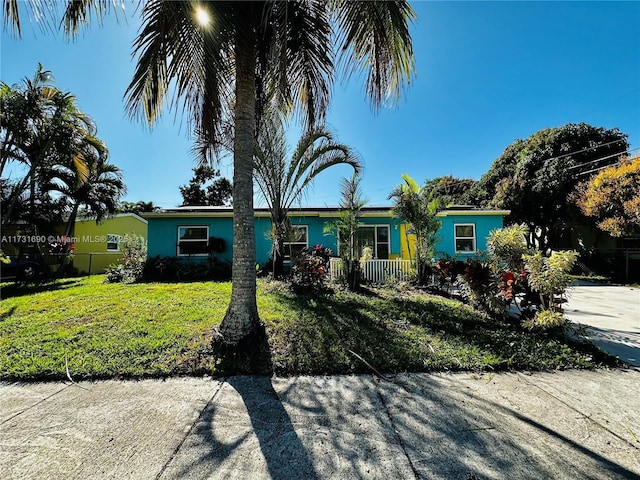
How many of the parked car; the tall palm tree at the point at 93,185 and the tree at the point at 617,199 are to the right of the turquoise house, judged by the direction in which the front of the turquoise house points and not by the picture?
2

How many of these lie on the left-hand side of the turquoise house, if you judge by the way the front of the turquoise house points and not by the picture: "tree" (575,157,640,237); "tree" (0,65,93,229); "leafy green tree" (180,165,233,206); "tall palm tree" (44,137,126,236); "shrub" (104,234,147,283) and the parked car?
1

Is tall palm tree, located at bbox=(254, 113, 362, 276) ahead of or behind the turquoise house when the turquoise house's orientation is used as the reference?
ahead

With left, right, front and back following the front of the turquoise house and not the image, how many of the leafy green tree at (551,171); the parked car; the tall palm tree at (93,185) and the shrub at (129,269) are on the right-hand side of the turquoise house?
3

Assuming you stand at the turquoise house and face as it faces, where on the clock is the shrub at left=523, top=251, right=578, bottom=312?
The shrub is roughly at 11 o'clock from the turquoise house.

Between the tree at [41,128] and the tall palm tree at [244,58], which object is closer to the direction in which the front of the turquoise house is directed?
the tall palm tree

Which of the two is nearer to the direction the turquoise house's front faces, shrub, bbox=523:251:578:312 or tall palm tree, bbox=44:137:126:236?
the shrub

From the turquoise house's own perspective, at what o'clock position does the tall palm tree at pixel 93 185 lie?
The tall palm tree is roughly at 3 o'clock from the turquoise house.

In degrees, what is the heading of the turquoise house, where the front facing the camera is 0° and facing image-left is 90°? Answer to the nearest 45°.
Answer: approximately 0°

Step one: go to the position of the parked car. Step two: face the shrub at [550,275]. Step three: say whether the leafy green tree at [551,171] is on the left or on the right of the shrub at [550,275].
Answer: left

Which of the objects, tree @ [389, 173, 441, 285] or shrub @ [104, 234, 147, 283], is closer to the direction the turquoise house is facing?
the tree

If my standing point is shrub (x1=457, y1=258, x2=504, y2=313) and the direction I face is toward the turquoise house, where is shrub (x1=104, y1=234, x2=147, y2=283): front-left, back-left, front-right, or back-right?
front-left

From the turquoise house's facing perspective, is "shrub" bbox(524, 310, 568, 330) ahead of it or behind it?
ahead

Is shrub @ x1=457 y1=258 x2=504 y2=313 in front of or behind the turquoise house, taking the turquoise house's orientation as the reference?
in front

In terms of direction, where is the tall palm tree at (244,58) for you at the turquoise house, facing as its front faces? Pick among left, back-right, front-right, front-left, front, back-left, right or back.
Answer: front

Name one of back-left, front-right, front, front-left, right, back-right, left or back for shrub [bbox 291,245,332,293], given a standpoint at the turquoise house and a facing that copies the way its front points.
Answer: front

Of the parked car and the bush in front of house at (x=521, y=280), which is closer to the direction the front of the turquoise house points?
the bush in front of house
